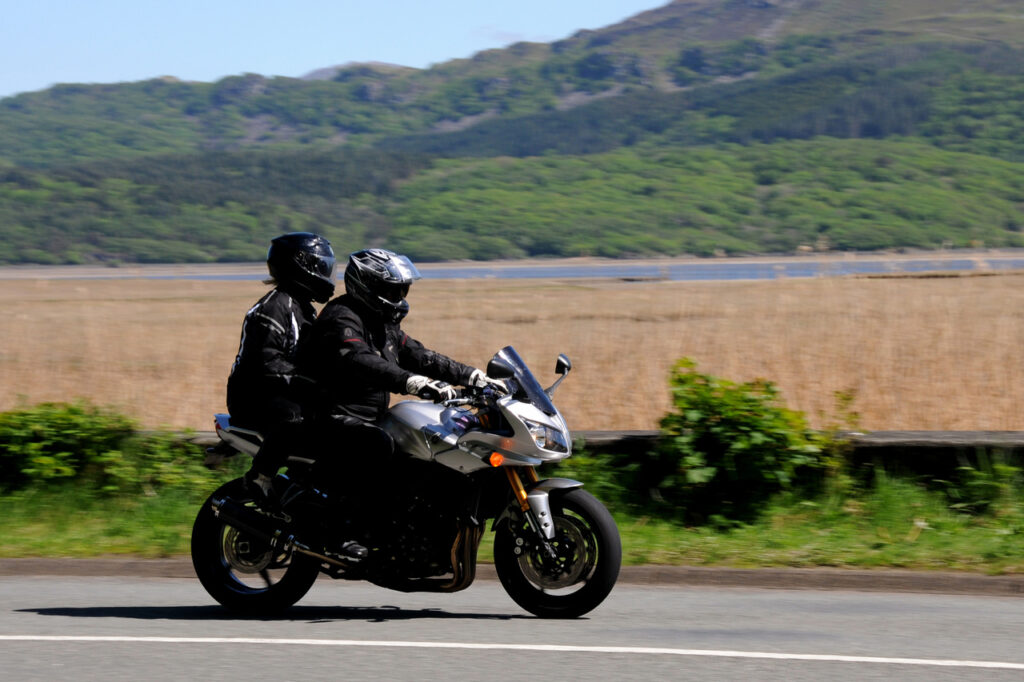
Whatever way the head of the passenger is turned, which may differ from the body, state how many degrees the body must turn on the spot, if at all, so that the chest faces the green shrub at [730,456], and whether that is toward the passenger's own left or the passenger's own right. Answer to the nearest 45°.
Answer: approximately 45° to the passenger's own left

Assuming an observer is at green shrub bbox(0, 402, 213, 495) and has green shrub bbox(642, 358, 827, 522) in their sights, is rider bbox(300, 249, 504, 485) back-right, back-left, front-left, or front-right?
front-right

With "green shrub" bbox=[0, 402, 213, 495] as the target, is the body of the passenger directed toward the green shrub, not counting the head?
no

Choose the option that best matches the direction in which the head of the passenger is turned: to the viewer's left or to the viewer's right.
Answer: to the viewer's right

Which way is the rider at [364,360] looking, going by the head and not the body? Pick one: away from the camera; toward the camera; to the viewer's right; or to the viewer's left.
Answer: to the viewer's right

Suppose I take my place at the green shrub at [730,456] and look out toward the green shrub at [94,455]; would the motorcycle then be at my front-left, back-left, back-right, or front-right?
front-left

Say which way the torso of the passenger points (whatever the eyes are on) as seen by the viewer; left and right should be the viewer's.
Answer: facing to the right of the viewer
